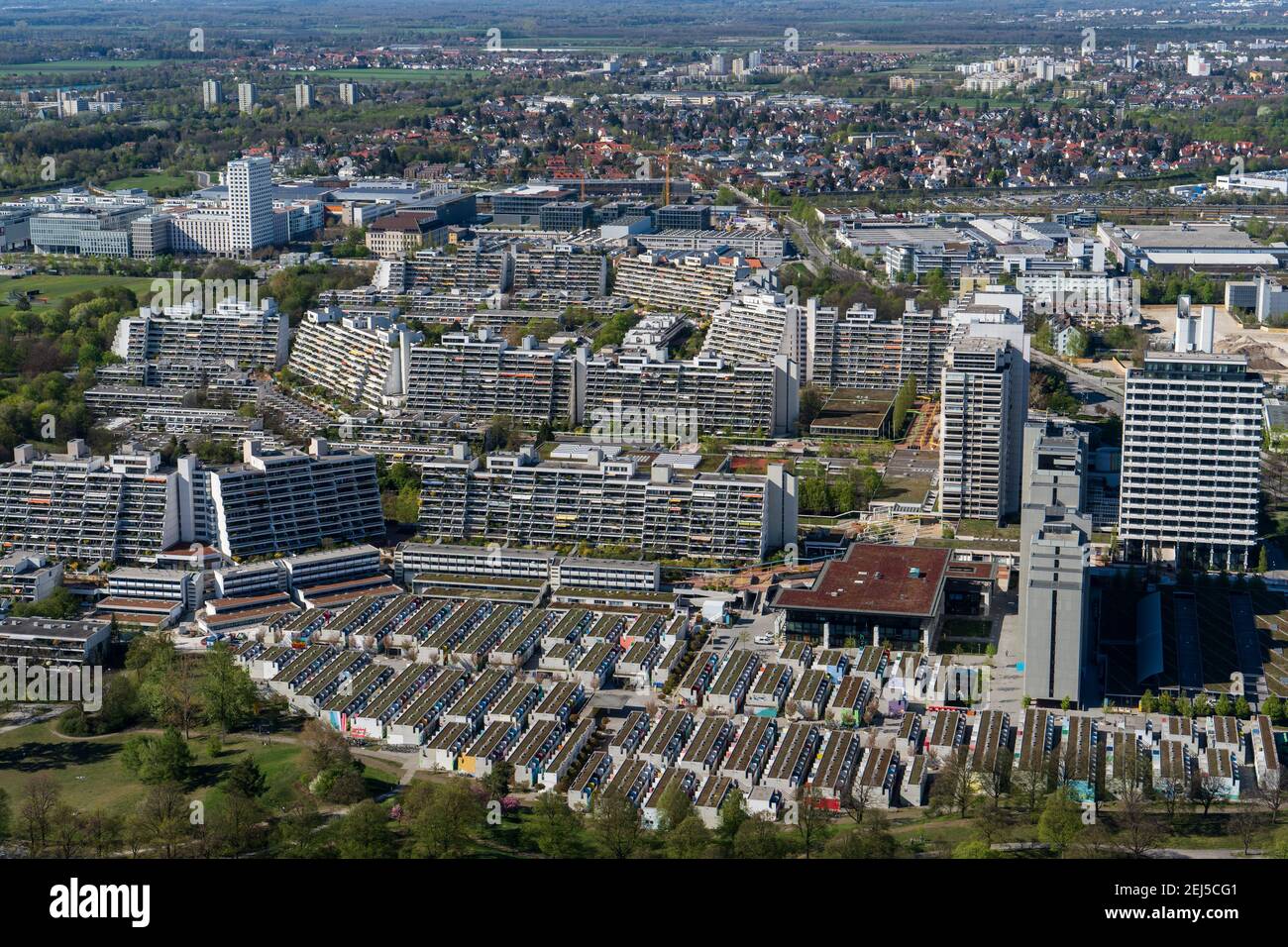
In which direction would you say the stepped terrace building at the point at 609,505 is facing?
toward the camera

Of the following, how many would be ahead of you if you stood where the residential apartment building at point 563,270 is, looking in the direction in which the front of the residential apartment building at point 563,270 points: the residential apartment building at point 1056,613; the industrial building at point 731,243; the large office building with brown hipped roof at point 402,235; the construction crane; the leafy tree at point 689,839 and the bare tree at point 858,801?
3

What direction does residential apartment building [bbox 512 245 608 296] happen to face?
toward the camera

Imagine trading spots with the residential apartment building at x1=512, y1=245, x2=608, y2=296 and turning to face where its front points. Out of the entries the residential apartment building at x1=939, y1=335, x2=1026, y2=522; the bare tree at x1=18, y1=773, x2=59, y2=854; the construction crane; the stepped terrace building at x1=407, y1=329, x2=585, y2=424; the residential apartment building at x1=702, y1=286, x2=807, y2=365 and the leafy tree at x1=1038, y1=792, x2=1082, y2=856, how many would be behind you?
1

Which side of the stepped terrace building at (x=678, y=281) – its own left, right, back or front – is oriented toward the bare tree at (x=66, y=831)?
front

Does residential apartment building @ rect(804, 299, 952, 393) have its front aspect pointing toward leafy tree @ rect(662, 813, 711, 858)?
yes

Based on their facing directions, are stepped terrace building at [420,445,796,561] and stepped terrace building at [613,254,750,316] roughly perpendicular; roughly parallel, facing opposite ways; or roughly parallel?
roughly parallel

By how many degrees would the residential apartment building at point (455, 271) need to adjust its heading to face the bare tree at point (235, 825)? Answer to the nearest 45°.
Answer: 0° — it already faces it

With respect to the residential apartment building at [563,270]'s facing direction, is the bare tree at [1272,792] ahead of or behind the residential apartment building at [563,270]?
ahead

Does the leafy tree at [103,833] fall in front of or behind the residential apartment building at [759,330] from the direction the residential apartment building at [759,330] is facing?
in front

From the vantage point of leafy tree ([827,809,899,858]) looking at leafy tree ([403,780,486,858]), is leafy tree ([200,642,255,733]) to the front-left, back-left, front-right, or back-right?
front-right

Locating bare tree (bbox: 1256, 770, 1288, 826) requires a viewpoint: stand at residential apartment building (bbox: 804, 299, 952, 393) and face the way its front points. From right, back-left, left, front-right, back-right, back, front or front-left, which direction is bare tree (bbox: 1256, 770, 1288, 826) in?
front

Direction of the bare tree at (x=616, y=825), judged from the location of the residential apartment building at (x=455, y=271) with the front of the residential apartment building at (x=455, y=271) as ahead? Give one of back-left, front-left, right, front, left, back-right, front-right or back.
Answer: front

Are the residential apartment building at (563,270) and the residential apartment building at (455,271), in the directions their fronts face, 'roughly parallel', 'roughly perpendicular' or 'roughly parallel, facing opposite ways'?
roughly parallel

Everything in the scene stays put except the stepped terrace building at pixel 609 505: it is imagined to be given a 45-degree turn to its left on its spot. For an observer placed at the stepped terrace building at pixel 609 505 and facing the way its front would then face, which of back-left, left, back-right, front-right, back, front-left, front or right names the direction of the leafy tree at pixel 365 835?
front-right

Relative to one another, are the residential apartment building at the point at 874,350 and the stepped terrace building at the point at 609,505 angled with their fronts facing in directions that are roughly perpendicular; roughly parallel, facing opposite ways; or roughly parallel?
roughly parallel

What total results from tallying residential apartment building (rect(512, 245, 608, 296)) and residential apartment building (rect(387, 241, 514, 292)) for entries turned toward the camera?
2

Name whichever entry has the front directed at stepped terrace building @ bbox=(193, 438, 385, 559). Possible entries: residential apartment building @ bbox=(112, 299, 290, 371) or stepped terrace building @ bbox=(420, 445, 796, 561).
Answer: the residential apartment building

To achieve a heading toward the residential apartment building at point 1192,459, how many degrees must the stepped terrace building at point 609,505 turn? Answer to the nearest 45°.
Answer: approximately 90° to its left

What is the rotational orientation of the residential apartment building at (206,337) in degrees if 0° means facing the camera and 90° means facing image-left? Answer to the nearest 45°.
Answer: approximately 0°

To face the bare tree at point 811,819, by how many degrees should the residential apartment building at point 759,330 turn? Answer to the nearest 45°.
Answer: approximately 45° to its left

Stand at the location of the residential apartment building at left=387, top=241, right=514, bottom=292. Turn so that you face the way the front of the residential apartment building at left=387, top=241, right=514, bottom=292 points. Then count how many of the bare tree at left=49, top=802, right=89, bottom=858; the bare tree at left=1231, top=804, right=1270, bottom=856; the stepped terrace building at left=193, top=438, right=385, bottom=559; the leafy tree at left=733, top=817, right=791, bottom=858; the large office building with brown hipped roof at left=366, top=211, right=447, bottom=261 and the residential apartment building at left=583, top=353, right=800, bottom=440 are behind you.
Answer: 1
